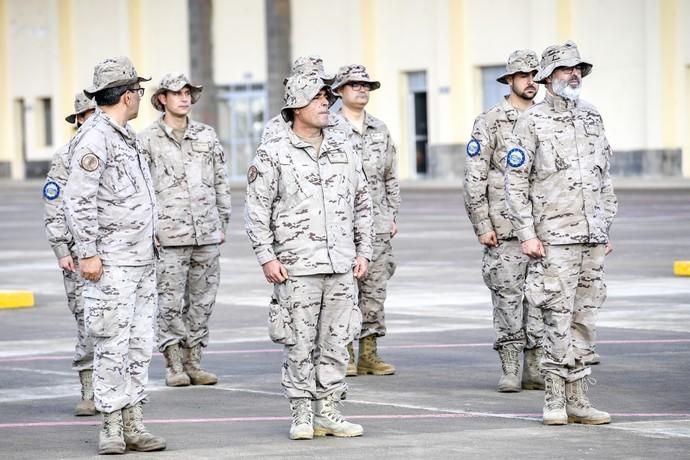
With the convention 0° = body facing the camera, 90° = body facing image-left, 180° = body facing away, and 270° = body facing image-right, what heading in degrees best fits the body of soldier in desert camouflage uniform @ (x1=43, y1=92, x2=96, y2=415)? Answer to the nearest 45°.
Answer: approximately 315°

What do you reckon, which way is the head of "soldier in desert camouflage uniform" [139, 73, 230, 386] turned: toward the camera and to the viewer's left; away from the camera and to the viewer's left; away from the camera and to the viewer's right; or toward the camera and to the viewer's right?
toward the camera and to the viewer's right

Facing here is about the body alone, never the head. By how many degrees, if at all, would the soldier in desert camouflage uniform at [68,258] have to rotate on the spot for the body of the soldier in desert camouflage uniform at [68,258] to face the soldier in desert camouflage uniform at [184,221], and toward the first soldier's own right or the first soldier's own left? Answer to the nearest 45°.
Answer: approximately 90° to the first soldier's own left

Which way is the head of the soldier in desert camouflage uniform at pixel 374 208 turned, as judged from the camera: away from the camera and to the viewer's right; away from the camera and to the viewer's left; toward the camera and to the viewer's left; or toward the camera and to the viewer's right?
toward the camera and to the viewer's right

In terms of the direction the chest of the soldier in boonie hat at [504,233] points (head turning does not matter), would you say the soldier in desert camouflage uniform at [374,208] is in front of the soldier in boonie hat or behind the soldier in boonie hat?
behind

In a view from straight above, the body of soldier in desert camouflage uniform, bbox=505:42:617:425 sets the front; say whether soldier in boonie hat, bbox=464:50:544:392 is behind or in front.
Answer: behind

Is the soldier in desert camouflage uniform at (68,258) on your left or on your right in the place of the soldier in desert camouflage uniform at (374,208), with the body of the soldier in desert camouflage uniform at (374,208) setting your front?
on your right

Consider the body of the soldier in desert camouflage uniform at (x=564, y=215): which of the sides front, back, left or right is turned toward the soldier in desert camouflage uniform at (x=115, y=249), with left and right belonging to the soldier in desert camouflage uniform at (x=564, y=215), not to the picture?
right
